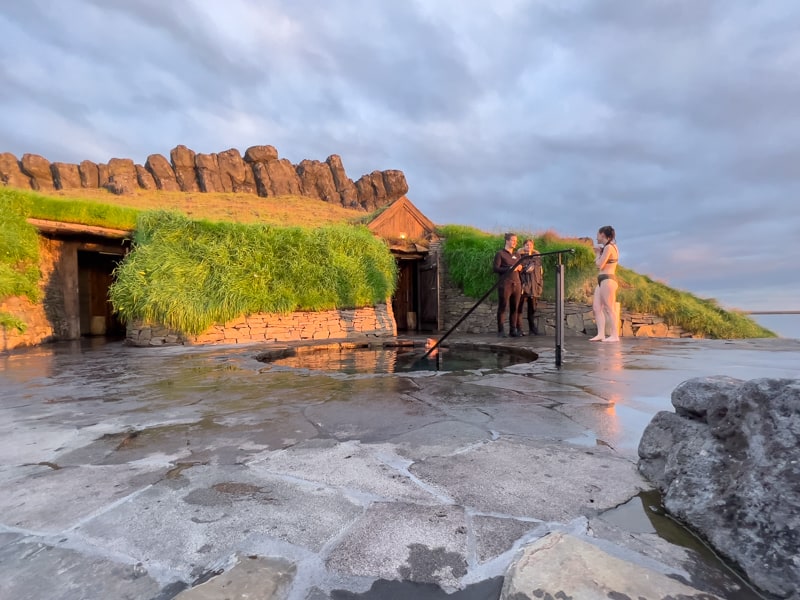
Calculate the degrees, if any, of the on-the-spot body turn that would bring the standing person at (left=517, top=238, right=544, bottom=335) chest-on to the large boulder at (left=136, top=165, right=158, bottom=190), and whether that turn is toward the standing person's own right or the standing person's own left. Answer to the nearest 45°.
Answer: approximately 90° to the standing person's own right

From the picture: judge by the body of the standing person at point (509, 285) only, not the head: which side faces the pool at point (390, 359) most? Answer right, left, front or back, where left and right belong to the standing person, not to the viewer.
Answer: right

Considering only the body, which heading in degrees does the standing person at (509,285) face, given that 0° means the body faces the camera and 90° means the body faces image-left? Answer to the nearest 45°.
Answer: approximately 315°

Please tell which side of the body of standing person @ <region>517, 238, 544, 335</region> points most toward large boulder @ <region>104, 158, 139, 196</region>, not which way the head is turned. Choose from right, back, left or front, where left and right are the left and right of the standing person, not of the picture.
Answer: right

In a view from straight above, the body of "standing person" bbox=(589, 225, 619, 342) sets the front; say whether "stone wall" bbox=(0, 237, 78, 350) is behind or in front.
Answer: in front

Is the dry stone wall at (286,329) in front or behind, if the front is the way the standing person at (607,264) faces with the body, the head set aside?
in front

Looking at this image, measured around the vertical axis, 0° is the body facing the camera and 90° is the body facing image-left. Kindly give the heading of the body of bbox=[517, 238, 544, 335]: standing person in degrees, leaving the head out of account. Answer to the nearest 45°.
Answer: approximately 45°
